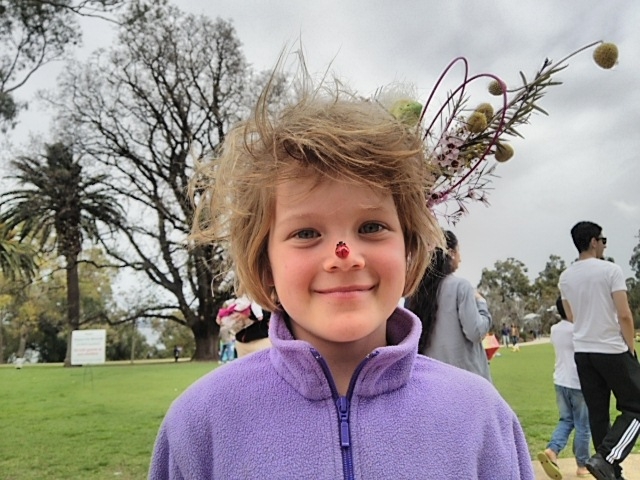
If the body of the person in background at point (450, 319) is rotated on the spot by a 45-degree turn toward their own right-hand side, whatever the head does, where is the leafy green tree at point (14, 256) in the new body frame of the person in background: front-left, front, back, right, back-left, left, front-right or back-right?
back-left

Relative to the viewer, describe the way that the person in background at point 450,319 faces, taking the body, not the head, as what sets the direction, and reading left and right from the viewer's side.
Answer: facing away from the viewer and to the right of the viewer

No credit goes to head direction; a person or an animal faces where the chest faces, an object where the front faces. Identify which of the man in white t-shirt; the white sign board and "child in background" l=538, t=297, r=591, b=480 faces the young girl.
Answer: the white sign board

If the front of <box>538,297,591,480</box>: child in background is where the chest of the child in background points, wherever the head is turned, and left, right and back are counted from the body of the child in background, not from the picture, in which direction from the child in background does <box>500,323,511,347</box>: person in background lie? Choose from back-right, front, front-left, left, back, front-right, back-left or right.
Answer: front-left

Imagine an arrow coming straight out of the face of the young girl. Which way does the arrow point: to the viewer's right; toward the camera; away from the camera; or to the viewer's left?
toward the camera

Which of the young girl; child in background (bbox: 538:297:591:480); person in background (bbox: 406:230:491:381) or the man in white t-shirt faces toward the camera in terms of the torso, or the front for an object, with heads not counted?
the young girl

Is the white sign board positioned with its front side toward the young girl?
yes

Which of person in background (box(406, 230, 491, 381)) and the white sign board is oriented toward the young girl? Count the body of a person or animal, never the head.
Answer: the white sign board

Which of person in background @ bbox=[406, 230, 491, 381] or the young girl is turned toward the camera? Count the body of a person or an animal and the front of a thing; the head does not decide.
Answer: the young girl

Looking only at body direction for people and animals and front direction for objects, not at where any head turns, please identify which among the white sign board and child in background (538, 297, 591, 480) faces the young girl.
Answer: the white sign board

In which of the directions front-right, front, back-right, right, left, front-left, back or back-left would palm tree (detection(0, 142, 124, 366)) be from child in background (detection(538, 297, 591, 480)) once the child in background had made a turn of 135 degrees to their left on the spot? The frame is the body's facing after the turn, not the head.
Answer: front-right

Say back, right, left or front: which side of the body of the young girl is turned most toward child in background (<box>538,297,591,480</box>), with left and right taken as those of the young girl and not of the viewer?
back

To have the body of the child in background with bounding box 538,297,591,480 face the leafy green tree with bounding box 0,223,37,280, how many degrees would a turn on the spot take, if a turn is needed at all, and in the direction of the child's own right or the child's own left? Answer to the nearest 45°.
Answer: approximately 90° to the child's own left

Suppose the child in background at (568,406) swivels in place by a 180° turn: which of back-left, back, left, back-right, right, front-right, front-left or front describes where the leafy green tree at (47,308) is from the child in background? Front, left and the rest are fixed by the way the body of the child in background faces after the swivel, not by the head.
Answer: right

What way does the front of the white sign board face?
toward the camera

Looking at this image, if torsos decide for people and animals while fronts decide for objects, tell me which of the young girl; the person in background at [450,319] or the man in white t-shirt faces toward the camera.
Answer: the young girl

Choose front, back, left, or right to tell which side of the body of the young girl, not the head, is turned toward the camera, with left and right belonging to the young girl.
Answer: front
